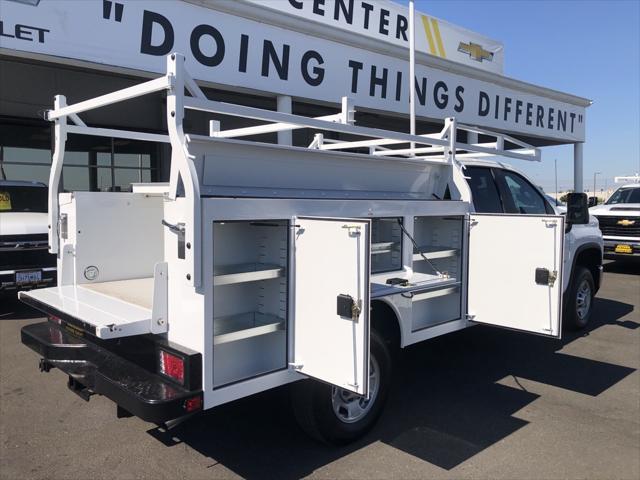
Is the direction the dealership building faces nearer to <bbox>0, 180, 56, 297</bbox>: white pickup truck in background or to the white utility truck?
the white utility truck

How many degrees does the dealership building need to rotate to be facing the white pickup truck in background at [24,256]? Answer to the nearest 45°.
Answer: approximately 90° to its right

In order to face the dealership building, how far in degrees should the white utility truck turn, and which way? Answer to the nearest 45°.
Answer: approximately 45° to its left

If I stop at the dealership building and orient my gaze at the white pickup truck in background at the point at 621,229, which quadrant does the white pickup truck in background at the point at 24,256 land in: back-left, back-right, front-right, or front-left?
back-right

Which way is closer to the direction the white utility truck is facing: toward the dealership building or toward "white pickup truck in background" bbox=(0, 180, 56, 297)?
the dealership building

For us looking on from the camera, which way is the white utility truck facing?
facing away from the viewer and to the right of the viewer

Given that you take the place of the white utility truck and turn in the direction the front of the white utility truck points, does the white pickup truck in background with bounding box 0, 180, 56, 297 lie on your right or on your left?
on your left

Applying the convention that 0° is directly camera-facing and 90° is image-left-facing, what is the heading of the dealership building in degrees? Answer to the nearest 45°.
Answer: approximately 315°

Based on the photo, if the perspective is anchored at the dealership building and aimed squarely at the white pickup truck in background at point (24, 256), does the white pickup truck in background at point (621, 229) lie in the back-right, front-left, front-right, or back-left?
back-left

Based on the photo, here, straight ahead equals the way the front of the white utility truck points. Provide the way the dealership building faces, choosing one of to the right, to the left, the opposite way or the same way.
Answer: to the right

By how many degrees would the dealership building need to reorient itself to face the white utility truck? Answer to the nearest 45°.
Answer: approximately 45° to its right
